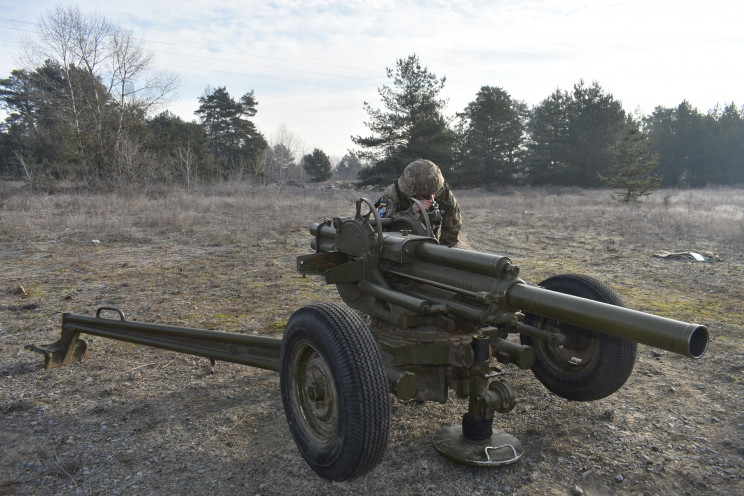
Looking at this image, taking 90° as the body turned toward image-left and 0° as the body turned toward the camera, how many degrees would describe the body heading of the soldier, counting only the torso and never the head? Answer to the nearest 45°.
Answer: approximately 0°

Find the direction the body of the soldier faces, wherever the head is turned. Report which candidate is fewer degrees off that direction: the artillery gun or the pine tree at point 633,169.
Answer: the artillery gun

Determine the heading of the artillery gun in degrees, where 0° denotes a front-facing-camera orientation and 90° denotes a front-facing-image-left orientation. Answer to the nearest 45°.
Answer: approximately 315°

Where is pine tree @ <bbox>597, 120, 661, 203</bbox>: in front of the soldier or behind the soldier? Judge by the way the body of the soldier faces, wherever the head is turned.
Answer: behind

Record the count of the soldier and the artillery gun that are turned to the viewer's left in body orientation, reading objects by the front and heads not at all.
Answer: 0

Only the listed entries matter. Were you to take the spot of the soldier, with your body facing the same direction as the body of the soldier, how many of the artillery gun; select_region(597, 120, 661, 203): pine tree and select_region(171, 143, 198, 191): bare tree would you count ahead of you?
1

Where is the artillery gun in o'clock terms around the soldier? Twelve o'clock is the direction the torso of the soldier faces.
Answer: The artillery gun is roughly at 12 o'clock from the soldier.

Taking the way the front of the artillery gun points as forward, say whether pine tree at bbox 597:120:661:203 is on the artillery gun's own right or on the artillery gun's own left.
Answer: on the artillery gun's own left
